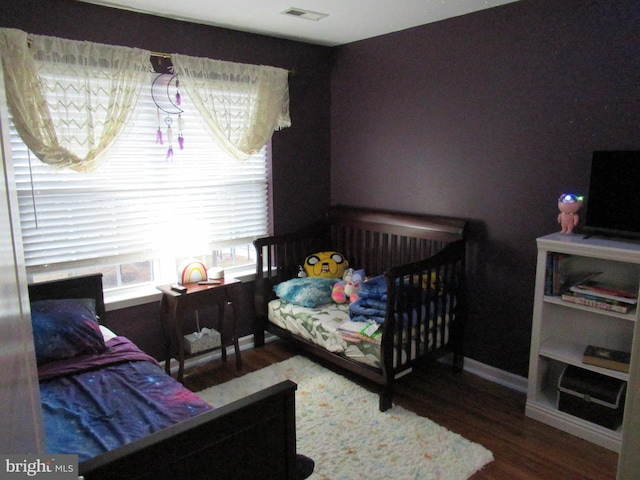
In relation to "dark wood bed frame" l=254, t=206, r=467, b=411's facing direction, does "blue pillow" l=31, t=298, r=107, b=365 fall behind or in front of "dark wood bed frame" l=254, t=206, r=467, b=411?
in front

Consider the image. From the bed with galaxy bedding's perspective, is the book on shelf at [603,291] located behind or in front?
in front

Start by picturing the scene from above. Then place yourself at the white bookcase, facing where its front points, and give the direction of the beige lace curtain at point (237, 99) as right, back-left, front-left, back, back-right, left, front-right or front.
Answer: front-right

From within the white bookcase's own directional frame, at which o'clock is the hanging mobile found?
The hanging mobile is roughly at 1 o'clock from the white bookcase.

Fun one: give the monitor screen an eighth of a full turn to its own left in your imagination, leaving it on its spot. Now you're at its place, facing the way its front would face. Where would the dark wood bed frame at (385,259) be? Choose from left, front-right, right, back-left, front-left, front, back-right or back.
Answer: right

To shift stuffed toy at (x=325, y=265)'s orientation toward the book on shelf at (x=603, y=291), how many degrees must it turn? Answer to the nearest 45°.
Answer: approximately 45° to its left

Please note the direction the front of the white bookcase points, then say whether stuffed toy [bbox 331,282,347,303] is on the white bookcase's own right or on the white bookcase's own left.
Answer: on the white bookcase's own right

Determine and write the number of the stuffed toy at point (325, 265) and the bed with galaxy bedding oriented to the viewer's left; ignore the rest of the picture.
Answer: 0

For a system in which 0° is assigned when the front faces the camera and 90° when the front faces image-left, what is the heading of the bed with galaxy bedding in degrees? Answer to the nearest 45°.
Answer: approximately 315°

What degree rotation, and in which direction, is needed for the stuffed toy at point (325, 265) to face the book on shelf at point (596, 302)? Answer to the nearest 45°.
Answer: approximately 45° to its left

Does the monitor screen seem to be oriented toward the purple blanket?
yes

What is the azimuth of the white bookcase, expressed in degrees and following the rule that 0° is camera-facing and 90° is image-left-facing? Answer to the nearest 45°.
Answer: approximately 45°

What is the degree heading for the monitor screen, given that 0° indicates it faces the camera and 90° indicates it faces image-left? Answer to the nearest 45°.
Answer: approximately 45°
